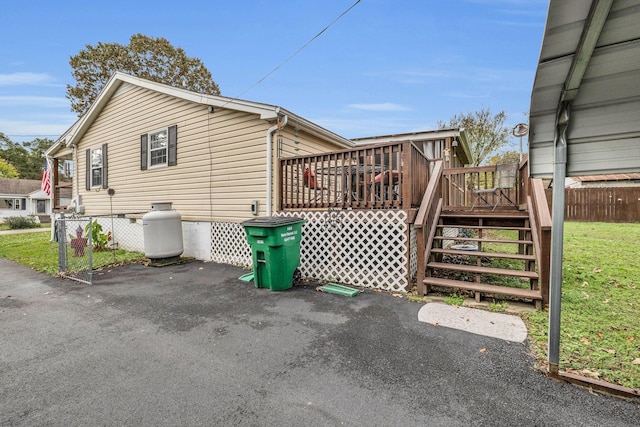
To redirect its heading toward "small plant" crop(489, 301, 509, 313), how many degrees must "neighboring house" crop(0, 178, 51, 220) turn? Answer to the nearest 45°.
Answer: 0° — it already faces it

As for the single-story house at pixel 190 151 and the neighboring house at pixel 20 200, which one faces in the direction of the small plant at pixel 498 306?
the neighboring house

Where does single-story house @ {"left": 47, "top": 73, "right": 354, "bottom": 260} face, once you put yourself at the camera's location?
facing away from the viewer and to the left of the viewer

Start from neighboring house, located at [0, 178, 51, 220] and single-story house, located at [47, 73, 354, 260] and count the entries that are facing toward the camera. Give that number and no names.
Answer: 1

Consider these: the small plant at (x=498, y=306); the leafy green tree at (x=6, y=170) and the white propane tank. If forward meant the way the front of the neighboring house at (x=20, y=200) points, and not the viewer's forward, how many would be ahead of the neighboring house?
2

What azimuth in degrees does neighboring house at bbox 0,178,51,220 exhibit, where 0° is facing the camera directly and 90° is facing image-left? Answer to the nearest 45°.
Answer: approximately 0°

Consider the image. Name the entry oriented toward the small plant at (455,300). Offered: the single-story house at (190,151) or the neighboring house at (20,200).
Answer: the neighboring house

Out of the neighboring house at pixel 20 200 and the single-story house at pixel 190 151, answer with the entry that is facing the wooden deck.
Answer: the neighboring house

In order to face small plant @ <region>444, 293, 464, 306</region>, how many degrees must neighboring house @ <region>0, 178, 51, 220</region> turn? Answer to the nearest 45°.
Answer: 0° — it already faces it

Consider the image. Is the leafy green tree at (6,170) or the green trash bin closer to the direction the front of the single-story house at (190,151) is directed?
the leafy green tree

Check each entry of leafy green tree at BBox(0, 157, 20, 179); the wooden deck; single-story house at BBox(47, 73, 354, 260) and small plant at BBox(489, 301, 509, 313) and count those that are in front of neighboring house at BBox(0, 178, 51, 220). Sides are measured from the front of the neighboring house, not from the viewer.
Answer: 3

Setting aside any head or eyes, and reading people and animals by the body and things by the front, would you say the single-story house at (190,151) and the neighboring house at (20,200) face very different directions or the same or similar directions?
very different directions
